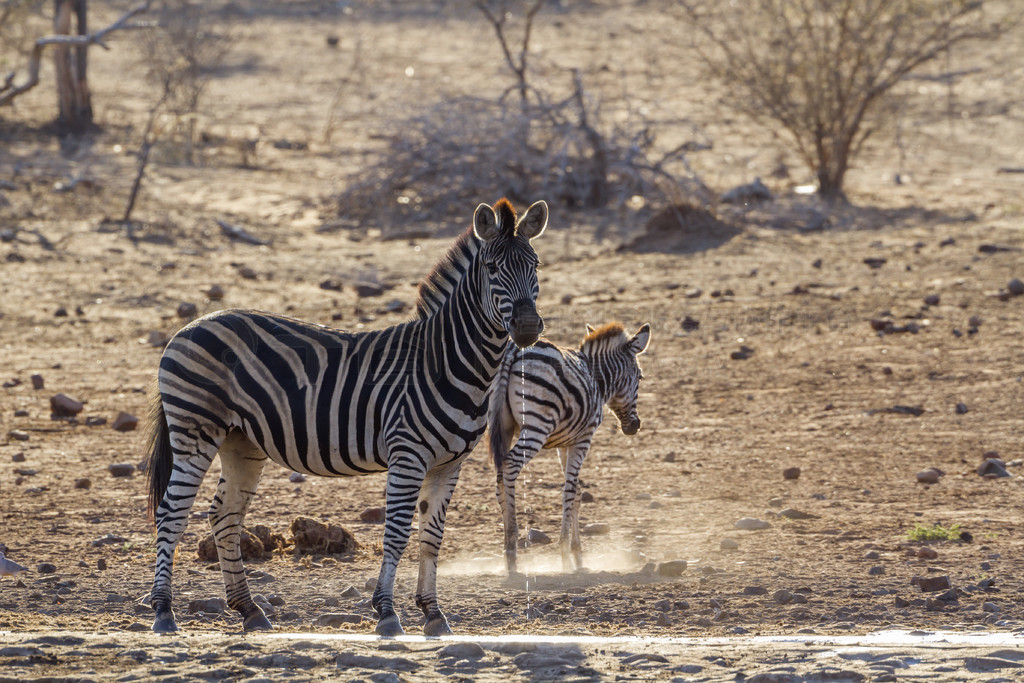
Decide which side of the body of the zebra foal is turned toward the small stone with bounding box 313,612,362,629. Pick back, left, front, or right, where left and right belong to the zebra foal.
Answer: back

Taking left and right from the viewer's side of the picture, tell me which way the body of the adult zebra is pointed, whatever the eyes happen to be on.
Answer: facing to the right of the viewer

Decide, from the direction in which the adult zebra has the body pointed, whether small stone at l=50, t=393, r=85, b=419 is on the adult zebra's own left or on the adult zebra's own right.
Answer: on the adult zebra's own left

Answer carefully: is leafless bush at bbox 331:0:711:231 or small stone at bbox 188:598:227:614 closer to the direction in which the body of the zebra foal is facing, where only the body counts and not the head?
the leafless bush

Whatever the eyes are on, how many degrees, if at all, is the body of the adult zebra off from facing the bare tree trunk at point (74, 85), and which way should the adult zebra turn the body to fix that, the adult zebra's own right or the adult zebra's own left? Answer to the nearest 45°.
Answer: approximately 90° to the adult zebra's own left

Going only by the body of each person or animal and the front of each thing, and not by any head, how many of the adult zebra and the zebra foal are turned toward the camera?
0

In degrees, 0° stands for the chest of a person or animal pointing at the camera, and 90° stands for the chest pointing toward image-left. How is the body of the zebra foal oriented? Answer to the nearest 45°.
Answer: approximately 225°

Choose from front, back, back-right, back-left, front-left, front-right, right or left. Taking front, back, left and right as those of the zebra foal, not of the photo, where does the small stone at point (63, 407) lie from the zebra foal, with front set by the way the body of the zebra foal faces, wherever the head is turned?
left

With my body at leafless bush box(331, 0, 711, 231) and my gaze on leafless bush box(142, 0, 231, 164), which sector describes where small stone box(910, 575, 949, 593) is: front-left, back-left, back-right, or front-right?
back-left

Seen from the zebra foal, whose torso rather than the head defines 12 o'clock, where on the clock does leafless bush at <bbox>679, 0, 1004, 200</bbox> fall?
The leafless bush is roughly at 11 o'clock from the zebra foal.

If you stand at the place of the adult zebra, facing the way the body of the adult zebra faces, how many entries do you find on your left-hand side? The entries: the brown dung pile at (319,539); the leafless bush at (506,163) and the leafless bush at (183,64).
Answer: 3

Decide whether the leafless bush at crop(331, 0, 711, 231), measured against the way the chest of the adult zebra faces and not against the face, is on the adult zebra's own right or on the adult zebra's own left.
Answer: on the adult zebra's own left

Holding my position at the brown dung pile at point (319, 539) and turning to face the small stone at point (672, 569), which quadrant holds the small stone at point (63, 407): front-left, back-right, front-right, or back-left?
back-left
